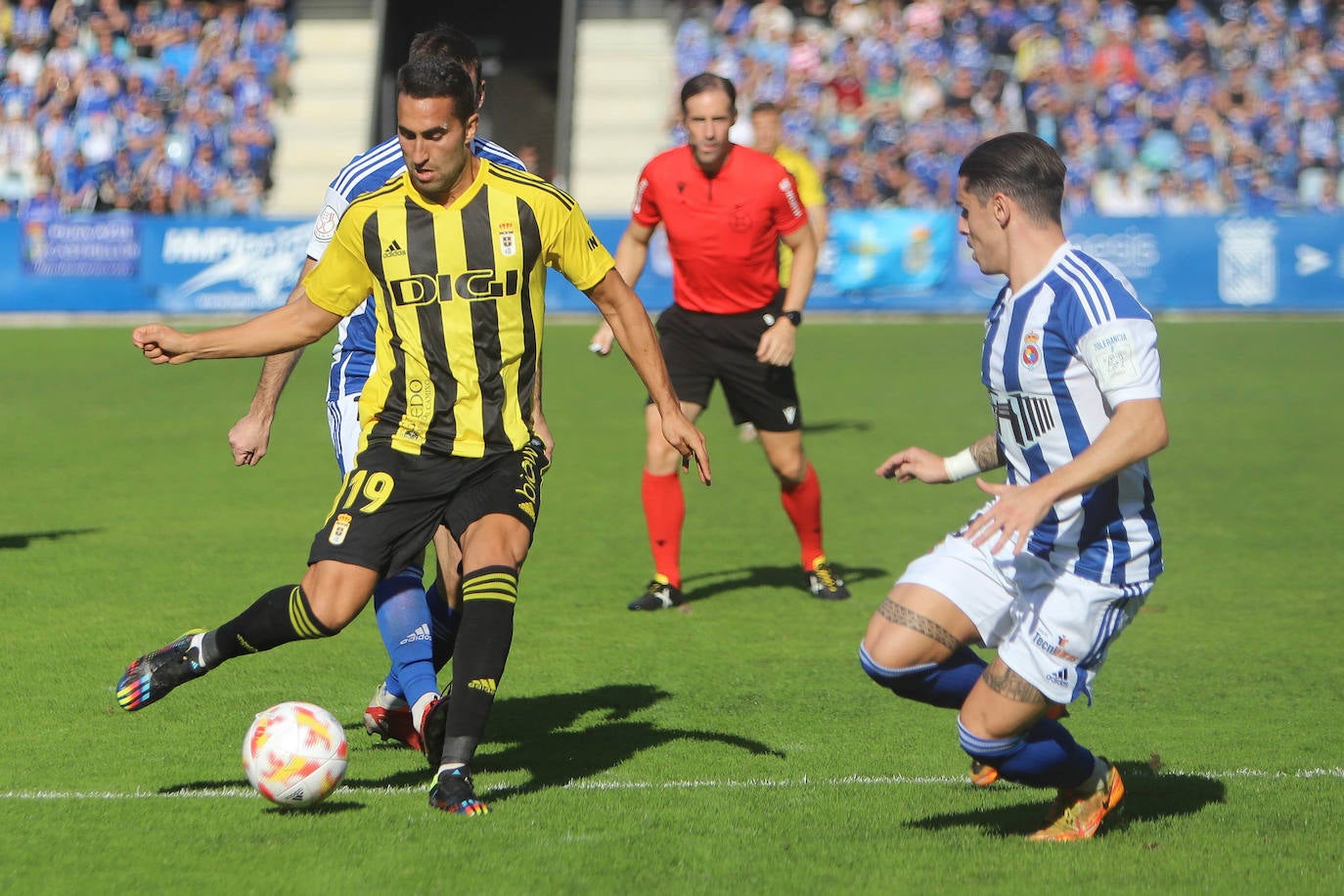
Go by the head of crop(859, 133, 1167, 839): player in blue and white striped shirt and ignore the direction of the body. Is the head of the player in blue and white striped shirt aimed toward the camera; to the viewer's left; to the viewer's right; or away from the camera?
to the viewer's left

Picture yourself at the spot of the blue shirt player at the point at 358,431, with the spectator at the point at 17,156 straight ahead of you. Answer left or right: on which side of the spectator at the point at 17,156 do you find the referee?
right

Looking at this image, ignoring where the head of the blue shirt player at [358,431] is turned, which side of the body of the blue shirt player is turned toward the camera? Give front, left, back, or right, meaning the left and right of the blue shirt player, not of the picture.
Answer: front

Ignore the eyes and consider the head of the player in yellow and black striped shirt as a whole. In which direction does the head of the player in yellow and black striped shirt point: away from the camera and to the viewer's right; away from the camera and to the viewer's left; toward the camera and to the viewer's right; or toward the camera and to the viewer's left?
toward the camera and to the viewer's left

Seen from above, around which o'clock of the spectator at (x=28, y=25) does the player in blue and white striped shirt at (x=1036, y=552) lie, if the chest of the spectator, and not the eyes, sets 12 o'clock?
The player in blue and white striped shirt is roughly at 12 o'clock from the spectator.

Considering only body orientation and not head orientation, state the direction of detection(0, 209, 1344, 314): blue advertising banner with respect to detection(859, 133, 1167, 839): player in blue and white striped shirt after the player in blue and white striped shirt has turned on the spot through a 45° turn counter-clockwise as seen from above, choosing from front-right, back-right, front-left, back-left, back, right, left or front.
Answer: back

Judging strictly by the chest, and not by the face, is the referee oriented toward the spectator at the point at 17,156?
no

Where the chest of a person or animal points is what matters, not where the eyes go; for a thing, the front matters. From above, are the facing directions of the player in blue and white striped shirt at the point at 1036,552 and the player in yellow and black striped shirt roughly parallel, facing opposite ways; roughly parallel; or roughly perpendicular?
roughly perpendicular

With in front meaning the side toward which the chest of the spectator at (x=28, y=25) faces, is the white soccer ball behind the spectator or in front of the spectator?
in front

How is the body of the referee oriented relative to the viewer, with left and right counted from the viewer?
facing the viewer

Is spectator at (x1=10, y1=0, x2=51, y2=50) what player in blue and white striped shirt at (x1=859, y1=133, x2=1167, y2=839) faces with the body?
no

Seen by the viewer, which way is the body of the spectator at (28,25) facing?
toward the camera

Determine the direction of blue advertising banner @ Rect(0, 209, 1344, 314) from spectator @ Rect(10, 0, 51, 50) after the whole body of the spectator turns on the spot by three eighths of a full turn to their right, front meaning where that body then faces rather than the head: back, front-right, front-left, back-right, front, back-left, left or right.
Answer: back

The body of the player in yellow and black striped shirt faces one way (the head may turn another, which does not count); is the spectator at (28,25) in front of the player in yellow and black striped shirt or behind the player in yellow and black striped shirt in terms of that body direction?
behind
